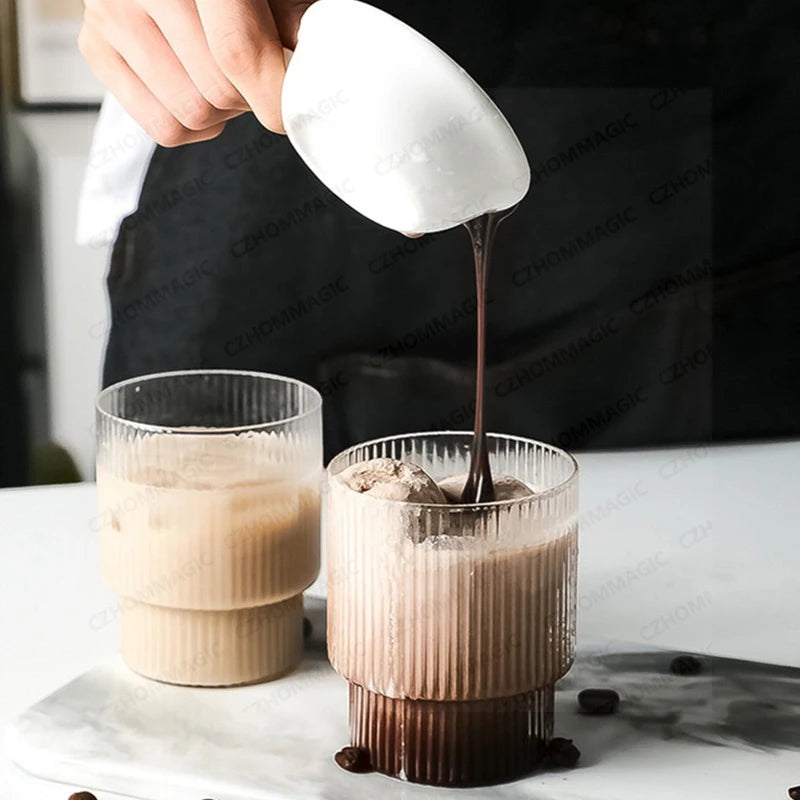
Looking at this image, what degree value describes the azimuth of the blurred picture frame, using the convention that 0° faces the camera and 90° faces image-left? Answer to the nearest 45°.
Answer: approximately 0°

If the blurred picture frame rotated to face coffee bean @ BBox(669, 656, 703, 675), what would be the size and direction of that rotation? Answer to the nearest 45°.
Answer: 0° — it already faces it

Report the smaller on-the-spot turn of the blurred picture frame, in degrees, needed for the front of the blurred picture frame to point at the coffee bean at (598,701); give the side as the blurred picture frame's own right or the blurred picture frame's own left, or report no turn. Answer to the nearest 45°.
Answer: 0° — it already faces it

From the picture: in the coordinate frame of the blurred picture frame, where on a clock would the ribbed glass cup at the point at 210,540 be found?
The ribbed glass cup is roughly at 12 o'clock from the blurred picture frame.
